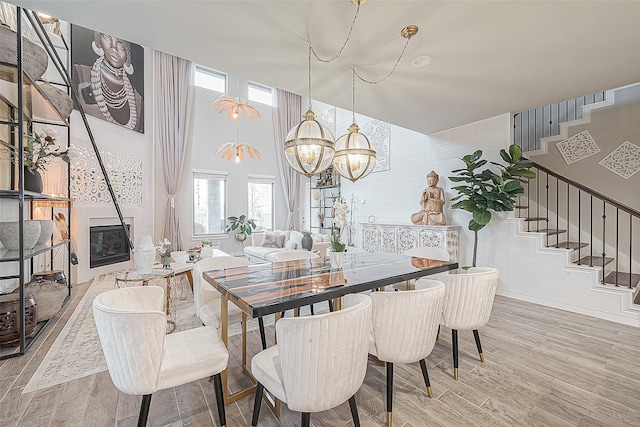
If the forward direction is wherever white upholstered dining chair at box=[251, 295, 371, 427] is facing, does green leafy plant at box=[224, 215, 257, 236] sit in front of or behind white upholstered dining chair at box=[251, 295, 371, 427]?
in front

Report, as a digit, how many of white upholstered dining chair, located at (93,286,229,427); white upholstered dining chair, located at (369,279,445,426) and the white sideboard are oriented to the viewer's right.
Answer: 1

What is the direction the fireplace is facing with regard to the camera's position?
facing the viewer and to the right of the viewer

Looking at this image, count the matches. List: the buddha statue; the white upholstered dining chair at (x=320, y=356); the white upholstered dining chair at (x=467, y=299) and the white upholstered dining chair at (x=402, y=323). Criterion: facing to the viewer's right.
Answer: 0

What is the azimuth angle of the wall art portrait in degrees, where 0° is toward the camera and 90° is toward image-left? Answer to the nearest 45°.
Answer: approximately 315°

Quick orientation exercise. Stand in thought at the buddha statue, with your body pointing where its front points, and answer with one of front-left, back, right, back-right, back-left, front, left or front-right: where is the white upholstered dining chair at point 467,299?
front-left

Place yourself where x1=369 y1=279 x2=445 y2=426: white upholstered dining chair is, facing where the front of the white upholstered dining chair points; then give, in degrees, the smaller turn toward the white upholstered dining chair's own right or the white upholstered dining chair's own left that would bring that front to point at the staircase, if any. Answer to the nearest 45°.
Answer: approximately 90° to the white upholstered dining chair's own right

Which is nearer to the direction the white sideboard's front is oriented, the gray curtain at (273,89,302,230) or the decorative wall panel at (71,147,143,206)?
the decorative wall panel

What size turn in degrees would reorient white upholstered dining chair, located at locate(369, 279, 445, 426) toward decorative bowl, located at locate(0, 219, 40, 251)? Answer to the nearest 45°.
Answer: approximately 45° to its left

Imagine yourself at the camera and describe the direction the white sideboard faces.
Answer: facing the viewer and to the left of the viewer

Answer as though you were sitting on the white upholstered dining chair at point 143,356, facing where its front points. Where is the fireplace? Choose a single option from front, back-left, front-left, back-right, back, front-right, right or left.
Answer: left

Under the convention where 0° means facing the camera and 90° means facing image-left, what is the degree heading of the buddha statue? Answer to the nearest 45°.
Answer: approximately 45°

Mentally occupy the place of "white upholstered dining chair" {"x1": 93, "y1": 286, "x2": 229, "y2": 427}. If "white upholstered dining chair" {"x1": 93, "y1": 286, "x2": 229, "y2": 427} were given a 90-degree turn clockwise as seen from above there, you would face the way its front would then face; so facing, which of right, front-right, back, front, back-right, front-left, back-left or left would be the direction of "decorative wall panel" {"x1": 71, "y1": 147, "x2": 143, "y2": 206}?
back

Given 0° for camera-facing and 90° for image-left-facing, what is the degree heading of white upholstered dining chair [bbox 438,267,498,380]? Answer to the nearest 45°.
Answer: approximately 135°

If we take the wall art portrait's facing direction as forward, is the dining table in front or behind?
in front

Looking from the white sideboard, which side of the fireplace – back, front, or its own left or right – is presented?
front

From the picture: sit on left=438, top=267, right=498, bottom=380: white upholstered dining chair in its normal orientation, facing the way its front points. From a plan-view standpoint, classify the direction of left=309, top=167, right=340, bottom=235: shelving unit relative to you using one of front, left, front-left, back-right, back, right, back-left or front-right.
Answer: front

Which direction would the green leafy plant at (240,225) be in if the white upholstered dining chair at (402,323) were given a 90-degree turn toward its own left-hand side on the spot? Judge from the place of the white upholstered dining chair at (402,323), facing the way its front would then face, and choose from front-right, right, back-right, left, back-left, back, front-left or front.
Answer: right

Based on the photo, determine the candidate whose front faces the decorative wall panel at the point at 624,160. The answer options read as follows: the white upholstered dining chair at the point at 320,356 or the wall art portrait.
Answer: the wall art portrait
